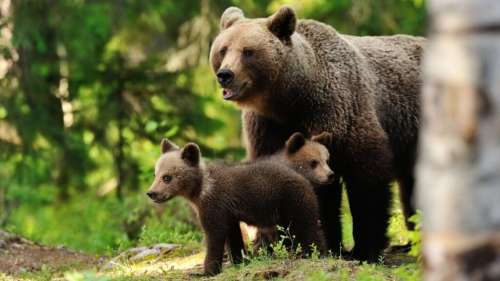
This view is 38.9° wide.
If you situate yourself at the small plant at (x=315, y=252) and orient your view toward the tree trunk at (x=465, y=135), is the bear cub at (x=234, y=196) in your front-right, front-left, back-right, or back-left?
back-right

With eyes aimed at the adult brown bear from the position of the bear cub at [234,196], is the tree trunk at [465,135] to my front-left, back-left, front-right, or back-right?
back-right

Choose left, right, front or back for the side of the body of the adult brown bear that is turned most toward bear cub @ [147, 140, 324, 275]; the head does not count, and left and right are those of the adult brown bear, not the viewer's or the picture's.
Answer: front

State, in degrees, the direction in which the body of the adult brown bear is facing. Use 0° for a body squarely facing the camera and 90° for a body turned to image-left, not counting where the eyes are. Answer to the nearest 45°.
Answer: approximately 45°

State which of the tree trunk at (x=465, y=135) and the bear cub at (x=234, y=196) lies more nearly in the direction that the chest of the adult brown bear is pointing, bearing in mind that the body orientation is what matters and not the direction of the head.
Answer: the bear cub

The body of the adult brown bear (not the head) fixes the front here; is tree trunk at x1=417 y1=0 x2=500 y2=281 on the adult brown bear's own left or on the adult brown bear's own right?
on the adult brown bear's own left

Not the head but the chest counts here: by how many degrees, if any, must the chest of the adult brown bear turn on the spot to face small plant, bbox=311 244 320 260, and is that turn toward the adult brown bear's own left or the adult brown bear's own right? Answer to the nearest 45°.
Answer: approximately 45° to the adult brown bear's own left
